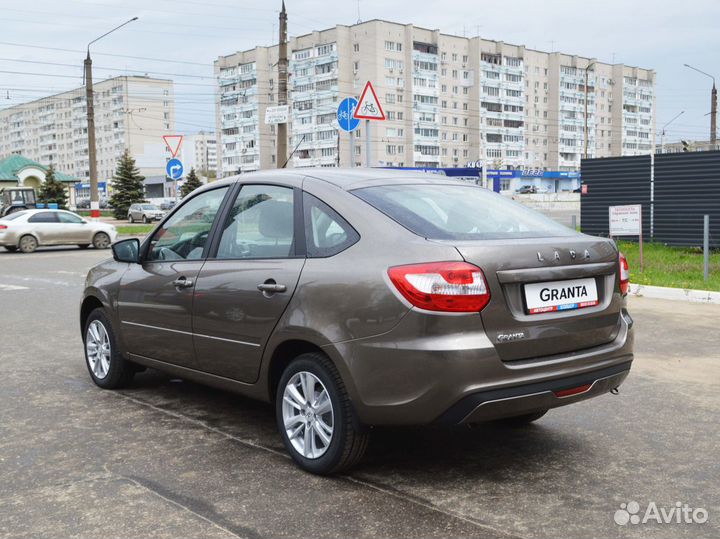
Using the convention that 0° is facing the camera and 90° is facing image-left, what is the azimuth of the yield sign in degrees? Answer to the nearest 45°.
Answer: approximately 0°

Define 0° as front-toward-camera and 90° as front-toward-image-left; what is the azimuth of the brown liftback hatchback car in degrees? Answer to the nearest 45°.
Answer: approximately 135°

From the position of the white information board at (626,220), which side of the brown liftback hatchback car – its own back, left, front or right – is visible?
right

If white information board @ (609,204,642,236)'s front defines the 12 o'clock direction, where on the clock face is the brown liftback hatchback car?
The brown liftback hatchback car is roughly at 12 o'clock from the white information board.

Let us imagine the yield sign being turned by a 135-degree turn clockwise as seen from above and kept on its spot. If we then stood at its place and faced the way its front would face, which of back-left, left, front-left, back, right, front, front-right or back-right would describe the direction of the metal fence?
back

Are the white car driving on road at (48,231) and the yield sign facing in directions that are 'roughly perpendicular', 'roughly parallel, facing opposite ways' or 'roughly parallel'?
roughly perpendicular

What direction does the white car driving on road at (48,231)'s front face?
to the viewer's right

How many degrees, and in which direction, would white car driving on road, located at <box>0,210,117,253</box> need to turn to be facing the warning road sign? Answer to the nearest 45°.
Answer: approximately 90° to its right

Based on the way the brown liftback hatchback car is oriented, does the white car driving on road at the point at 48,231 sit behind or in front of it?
in front
